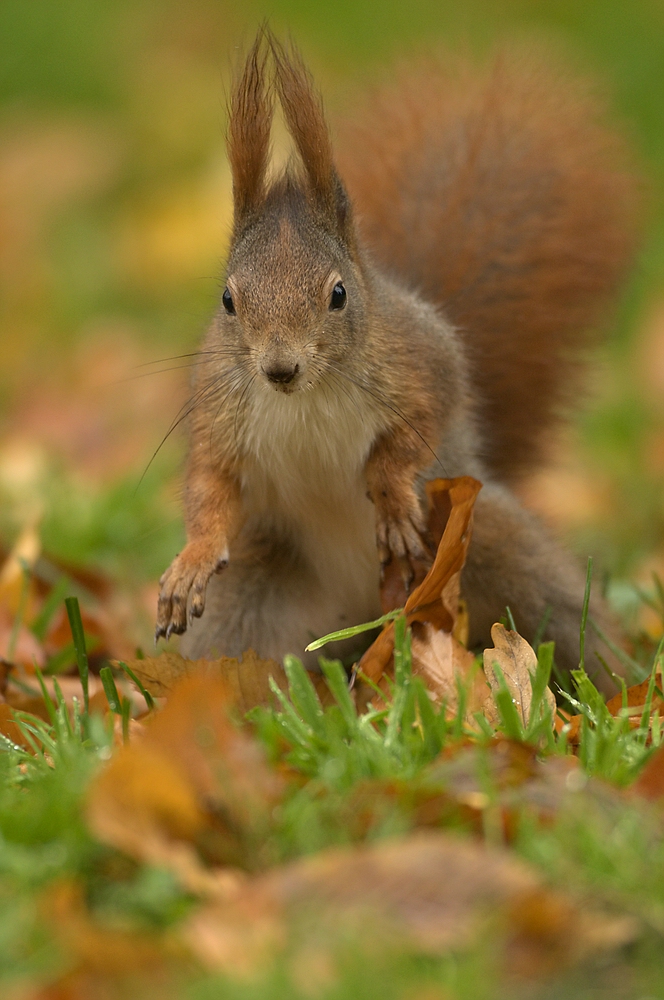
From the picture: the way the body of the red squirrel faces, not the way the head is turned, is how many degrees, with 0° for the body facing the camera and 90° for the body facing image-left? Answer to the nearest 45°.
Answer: approximately 45°

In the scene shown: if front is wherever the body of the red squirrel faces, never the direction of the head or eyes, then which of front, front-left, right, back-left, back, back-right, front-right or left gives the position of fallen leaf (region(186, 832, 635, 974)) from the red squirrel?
front-left
